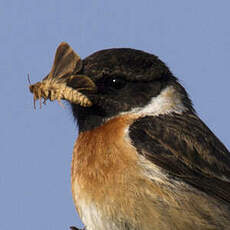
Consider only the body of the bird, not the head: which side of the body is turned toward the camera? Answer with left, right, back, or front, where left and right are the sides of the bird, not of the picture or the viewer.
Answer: left
